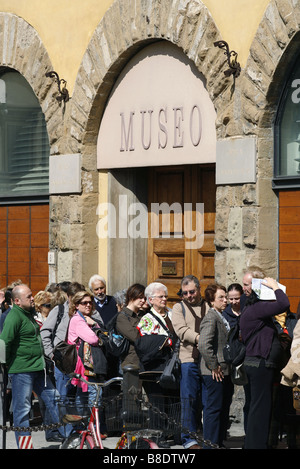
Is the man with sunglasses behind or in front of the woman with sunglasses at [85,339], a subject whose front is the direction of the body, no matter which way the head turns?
in front

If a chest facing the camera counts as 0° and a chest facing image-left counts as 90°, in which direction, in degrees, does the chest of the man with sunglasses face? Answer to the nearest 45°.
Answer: approximately 315°

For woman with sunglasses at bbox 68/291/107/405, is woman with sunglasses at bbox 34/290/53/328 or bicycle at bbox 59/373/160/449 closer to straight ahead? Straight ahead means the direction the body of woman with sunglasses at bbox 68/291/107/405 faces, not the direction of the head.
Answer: the bicycle

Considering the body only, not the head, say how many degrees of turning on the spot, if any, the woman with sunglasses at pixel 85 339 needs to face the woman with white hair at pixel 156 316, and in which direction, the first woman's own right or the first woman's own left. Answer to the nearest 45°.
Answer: approximately 45° to the first woman's own left

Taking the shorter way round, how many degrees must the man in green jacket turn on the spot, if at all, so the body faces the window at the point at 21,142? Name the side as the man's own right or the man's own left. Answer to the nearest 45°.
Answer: approximately 135° to the man's own left

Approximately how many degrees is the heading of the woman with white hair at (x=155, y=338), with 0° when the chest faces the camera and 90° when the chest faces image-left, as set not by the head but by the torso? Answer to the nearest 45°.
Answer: approximately 315°
